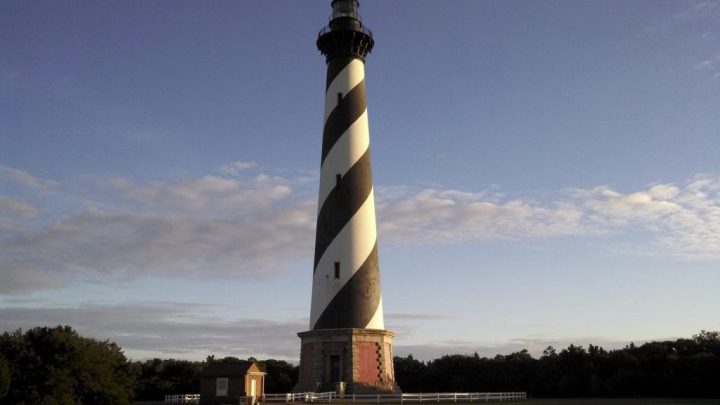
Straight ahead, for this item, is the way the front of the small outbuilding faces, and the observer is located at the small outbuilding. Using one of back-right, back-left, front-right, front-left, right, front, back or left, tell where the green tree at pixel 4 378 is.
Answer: back-right

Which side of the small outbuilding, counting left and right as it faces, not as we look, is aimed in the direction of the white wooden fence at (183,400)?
back

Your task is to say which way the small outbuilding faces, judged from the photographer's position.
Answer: facing the viewer and to the right of the viewer

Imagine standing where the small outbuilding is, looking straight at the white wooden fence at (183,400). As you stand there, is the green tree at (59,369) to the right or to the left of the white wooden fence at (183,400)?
left

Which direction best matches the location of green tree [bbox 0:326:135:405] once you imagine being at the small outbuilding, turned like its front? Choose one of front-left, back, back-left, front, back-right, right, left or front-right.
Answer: back-right
